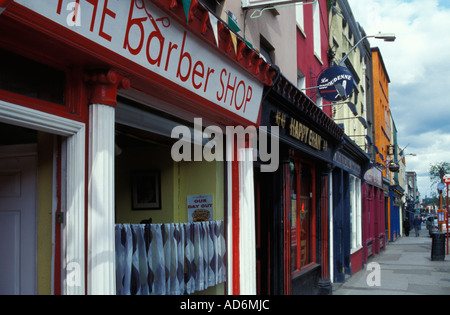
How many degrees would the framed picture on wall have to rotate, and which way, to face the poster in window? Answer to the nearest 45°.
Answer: approximately 45° to its left

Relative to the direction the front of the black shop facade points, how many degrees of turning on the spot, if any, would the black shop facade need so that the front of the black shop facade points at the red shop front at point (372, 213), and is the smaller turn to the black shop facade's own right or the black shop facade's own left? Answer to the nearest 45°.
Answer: approximately 135° to the black shop facade's own left

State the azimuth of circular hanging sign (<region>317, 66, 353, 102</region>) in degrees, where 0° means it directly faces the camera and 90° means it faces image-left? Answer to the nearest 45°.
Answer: approximately 0°

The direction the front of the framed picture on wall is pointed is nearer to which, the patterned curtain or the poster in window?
the patterned curtain

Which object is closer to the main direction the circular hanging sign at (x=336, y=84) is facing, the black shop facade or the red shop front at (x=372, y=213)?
the black shop facade
